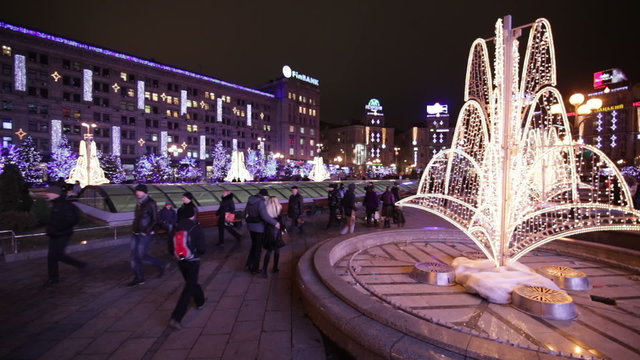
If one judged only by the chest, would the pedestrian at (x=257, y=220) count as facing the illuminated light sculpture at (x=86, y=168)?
no

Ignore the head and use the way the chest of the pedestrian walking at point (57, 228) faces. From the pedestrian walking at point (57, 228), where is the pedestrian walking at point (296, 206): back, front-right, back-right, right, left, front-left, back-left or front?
back

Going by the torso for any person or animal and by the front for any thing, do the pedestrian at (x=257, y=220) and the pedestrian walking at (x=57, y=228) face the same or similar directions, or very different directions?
very different directions

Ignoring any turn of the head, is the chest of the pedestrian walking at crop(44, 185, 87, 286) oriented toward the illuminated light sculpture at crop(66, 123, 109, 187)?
no

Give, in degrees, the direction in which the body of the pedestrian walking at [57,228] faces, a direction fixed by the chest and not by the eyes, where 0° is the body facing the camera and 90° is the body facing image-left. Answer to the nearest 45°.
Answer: approximately 90°

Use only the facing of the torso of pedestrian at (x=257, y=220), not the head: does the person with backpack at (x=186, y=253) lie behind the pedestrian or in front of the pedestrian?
behind

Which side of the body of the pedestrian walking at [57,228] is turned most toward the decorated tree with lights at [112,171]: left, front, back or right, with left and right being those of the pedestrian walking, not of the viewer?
right

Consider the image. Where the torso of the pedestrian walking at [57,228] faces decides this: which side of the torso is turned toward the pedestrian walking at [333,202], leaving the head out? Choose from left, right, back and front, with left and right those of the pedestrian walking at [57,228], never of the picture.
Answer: back

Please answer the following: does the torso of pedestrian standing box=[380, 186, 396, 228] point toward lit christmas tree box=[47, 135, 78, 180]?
no

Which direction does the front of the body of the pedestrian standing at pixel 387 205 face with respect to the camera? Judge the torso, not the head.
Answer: away from the camera

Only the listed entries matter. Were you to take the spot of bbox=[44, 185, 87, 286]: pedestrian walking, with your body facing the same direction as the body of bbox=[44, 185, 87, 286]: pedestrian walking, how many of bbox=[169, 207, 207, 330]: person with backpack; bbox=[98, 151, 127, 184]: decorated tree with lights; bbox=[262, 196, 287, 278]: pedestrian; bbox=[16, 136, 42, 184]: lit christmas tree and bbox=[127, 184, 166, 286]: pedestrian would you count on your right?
2
